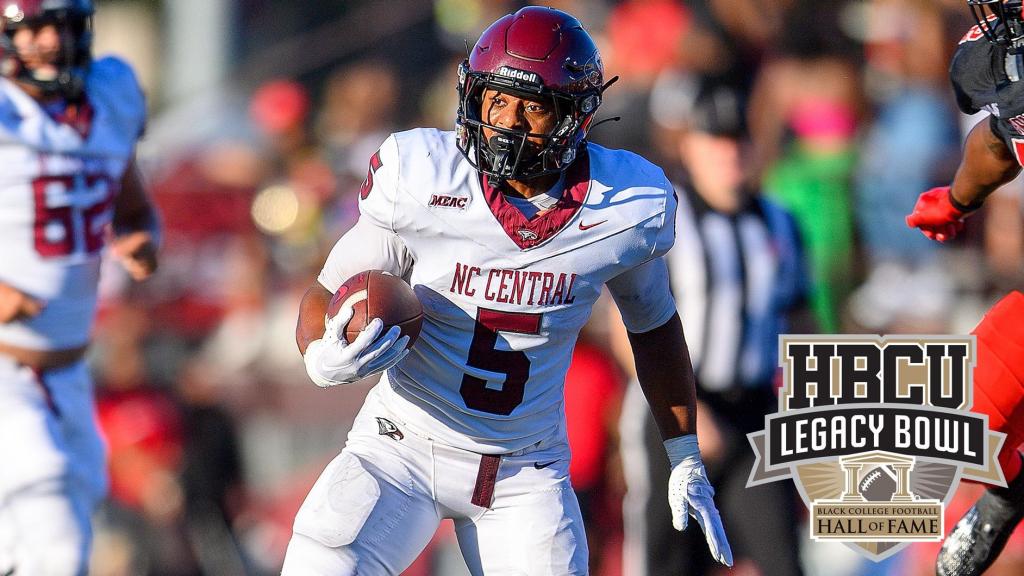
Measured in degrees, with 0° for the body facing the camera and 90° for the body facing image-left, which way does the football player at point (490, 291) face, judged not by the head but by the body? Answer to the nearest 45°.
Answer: approximately 0°

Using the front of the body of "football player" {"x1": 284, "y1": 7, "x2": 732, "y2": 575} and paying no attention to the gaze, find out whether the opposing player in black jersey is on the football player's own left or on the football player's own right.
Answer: on the football player's own left

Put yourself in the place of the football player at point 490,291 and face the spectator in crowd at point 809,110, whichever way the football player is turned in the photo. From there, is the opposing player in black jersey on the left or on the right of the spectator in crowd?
right

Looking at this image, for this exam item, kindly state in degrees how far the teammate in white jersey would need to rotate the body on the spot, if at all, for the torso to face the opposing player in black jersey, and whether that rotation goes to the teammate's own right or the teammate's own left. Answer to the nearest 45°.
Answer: approximately 45° to the teammate's own left
